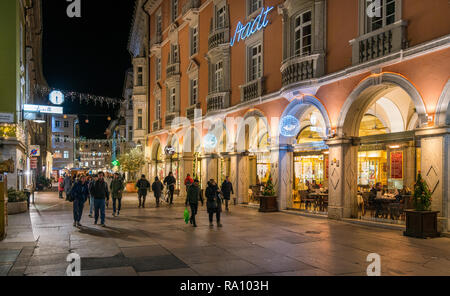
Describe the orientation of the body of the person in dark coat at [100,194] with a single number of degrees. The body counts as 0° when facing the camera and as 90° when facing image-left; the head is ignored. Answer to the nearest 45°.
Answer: approximately 0°

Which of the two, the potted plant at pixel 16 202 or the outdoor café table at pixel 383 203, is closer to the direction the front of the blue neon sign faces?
the potted plant

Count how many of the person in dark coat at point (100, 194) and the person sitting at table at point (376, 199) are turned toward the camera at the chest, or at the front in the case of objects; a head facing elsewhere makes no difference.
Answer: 1

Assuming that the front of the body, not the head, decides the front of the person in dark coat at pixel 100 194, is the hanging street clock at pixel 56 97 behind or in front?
behind

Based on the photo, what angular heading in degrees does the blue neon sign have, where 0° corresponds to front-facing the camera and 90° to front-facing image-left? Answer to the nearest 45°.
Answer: approximately 45°
